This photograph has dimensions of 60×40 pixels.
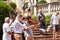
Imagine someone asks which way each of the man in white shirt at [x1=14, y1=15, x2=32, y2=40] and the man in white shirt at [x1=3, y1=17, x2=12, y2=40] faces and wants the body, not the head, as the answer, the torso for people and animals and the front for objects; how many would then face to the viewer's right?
2

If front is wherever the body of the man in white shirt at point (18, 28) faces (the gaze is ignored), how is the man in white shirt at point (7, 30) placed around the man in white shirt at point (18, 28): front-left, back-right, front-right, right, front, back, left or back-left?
back

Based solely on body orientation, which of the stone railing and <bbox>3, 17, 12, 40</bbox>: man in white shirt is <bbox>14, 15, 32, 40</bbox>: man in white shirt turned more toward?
the stone railing

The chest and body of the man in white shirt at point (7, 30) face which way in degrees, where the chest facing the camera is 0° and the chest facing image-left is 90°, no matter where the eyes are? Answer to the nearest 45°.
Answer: approximately 270°

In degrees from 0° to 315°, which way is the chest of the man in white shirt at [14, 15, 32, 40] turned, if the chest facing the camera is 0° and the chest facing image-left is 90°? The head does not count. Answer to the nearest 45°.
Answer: approximately 270°
